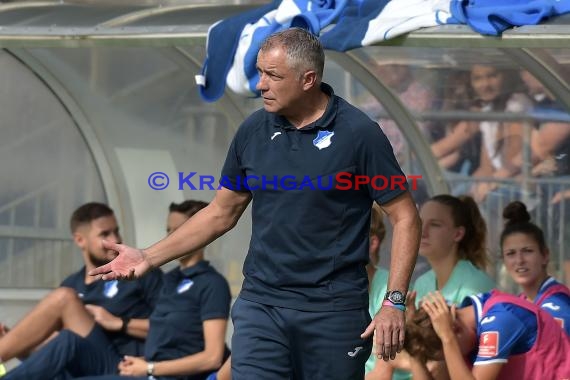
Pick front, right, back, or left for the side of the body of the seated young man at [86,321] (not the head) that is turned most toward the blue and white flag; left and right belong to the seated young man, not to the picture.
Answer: left

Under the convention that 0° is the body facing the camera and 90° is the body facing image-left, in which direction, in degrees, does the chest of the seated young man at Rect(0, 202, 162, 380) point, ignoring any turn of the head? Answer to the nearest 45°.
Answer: approximately 45°

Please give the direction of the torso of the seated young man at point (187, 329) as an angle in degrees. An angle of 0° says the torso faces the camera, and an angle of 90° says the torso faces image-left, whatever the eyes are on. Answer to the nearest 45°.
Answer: approximately 45°

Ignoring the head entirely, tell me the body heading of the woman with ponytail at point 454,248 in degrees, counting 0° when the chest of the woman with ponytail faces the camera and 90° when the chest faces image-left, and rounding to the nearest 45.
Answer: approximately 45°

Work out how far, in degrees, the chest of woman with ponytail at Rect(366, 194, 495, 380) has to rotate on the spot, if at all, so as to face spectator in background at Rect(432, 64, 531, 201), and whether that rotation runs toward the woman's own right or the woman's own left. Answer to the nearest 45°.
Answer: approximately 135° to the woman's own right
